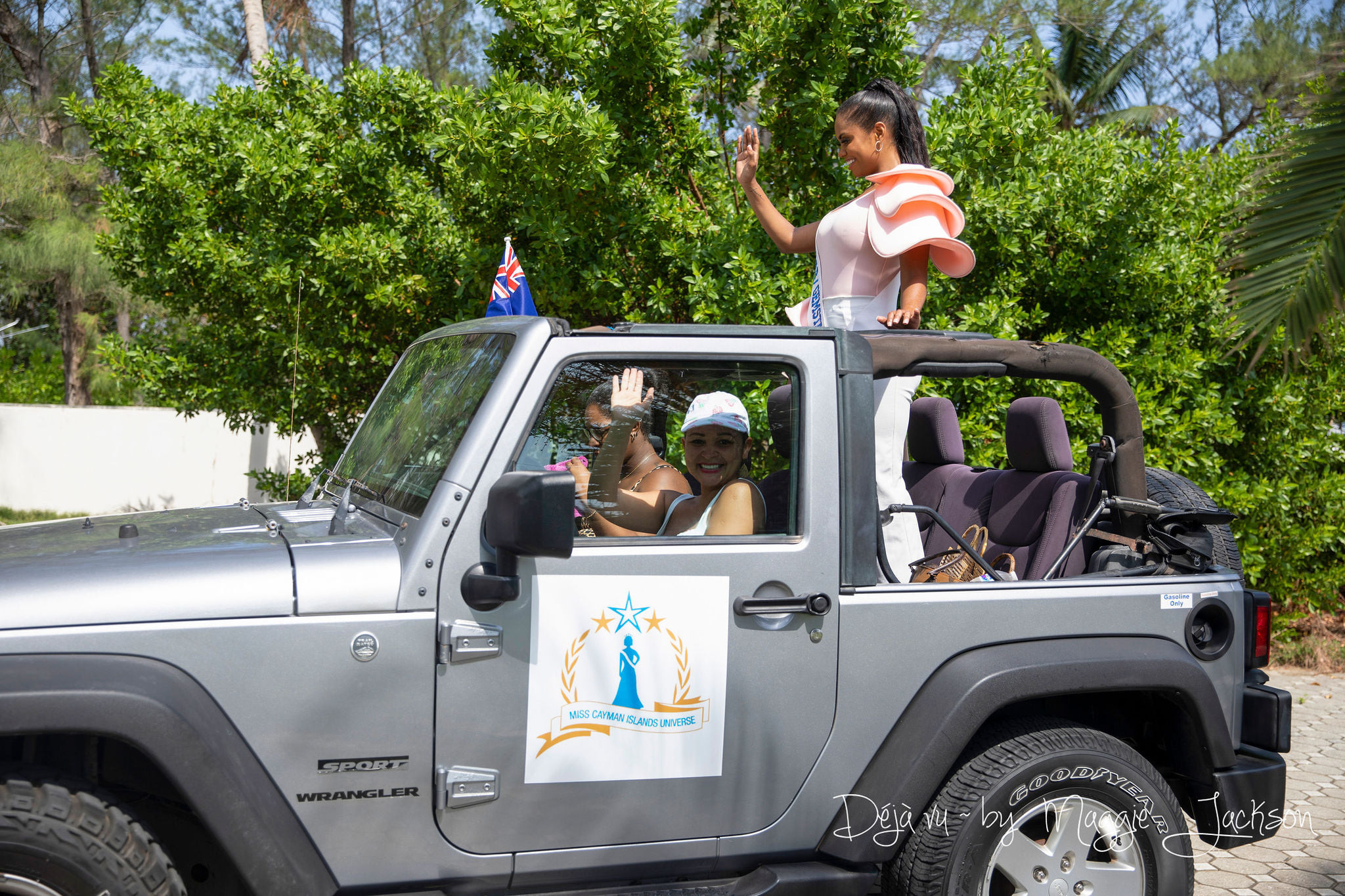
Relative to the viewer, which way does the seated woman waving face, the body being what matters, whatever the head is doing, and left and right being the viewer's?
facing the viewer and to the left of the viewer

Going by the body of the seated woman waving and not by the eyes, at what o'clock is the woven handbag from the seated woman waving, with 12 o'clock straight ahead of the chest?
The woven handbag is roughly at 7 o'clock from the seated woman waving.

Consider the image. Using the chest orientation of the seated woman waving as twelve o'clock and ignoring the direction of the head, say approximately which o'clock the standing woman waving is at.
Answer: The standing woman waving is roughly at 6 o'clock from the seated woman waving.

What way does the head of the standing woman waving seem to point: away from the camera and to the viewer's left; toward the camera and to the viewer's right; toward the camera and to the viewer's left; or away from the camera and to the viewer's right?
toward the camera and to the viewer's left

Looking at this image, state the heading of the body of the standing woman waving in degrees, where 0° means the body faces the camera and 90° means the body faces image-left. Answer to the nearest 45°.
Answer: approximately 90°

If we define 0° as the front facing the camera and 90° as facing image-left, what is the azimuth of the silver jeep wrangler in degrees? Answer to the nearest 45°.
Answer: approximately 90°
